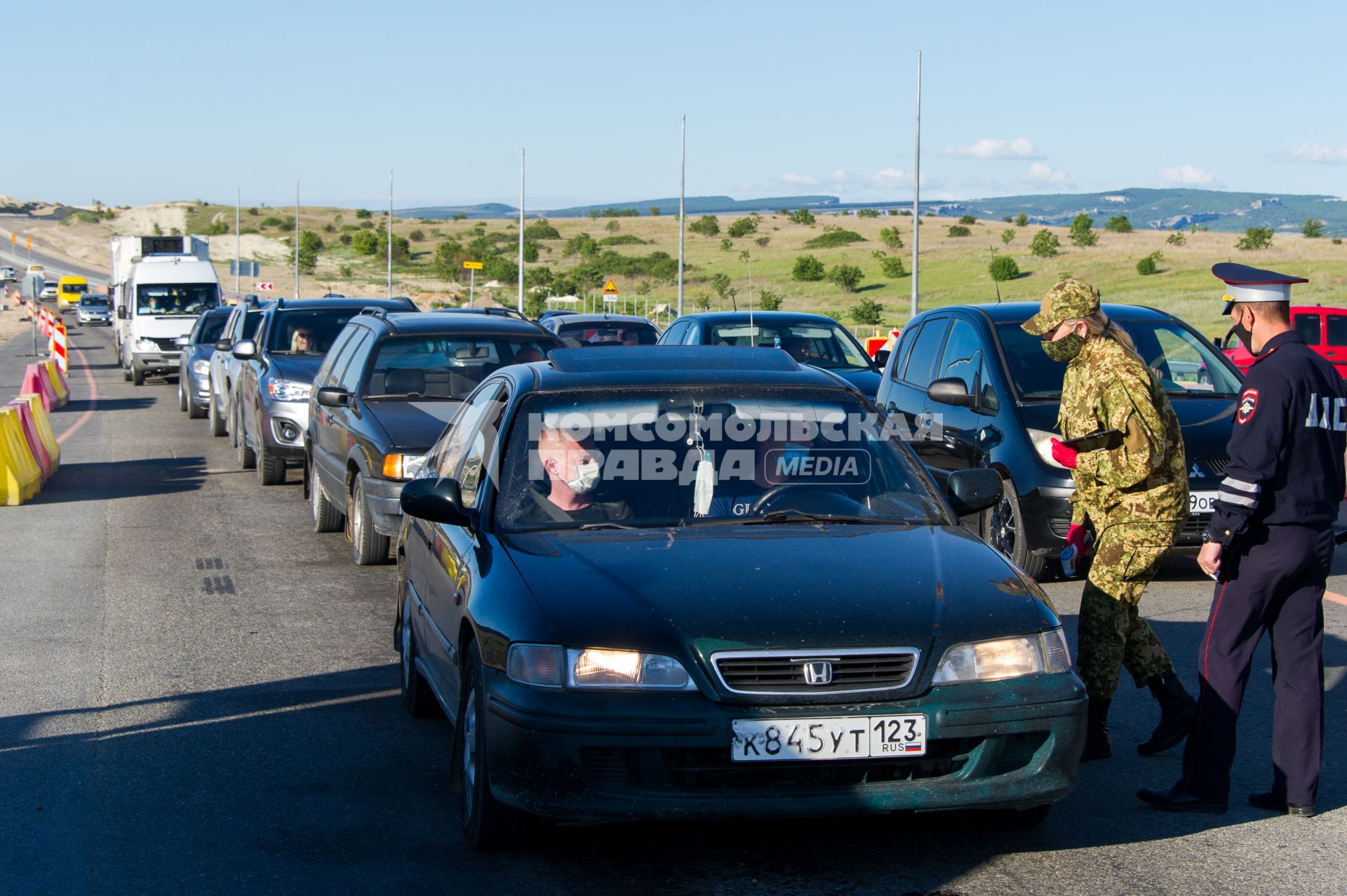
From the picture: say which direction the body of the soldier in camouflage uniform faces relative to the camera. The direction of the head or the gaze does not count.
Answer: to the viewer's left

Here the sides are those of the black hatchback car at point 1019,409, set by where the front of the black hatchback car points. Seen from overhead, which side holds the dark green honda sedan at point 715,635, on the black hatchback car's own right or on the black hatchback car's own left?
on the black hatchback car's own right

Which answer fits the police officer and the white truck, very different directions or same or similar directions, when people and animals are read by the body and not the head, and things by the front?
very different directions

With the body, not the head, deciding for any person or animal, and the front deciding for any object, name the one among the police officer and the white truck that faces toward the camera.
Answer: the white truck

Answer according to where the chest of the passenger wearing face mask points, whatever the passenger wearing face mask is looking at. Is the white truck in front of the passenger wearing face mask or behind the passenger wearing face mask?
behind

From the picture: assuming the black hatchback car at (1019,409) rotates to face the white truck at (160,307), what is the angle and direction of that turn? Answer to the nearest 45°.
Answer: approximately 180°

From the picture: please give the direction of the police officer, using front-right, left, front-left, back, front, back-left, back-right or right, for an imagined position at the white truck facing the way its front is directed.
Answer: front

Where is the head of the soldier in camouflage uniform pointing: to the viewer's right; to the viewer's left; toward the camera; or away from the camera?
to the viewer's left

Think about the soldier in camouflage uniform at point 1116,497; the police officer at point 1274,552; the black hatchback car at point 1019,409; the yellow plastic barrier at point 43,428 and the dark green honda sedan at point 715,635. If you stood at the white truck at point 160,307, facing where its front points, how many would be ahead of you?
5

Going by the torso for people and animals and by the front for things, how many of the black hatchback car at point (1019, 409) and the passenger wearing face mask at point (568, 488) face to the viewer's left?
0

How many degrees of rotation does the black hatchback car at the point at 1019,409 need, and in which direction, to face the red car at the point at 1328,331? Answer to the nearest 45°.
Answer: approximately 135° to its left

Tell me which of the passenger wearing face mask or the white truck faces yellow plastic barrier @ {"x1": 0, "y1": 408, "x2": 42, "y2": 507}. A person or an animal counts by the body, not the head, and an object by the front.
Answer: the white truck

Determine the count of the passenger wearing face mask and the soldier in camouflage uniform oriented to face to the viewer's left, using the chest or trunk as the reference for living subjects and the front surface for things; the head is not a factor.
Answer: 1

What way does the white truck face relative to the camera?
toward the camera

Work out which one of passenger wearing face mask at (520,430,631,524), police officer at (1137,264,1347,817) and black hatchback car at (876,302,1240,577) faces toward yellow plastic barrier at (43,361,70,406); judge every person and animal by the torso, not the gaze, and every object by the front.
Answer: the police officer

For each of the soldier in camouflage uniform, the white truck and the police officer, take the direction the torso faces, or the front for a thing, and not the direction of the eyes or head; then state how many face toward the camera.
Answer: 1

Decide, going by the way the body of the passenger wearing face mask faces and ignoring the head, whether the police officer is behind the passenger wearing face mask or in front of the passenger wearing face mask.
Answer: in front
